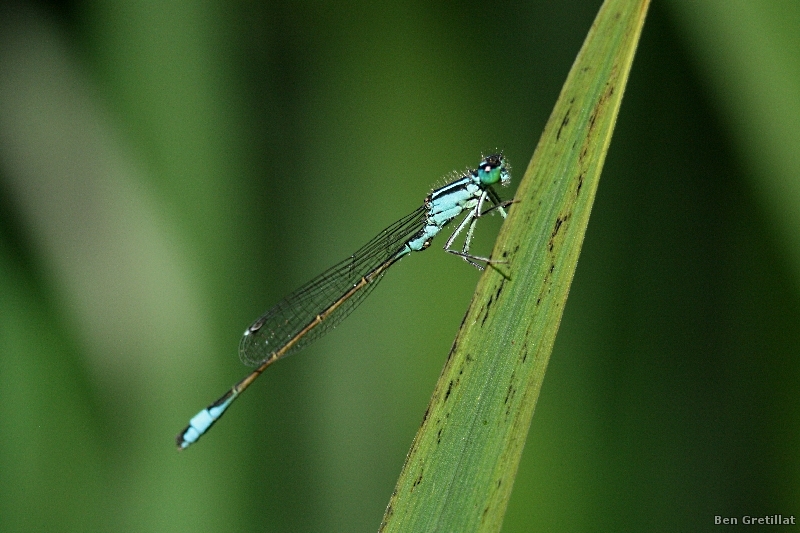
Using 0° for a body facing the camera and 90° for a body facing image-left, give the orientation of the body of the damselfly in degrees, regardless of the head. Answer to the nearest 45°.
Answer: approximately 270°
